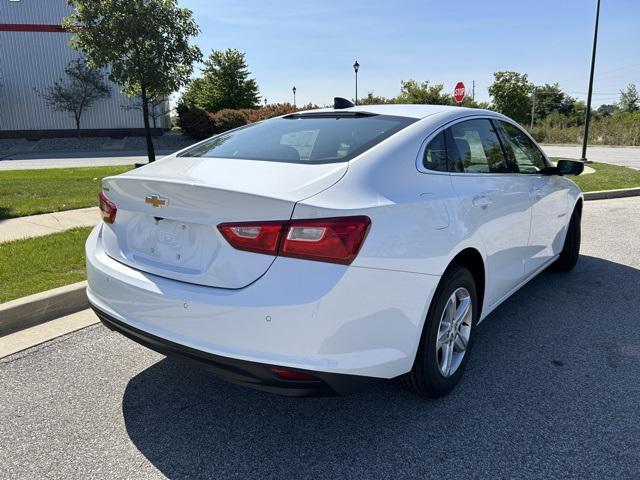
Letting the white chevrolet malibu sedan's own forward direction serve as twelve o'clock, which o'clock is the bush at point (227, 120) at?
The bush is roughly at 10 o'clock from the white chevrolet malibu sedan.

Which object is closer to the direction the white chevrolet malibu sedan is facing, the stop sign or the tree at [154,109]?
the stop sign

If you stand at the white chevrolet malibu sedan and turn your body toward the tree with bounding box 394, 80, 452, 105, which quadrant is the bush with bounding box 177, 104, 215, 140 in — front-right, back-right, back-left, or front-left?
front-left

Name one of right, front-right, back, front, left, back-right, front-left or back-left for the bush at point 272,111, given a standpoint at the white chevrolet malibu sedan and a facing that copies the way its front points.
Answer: front-left

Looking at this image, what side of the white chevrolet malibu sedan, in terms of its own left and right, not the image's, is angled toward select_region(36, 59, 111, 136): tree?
left

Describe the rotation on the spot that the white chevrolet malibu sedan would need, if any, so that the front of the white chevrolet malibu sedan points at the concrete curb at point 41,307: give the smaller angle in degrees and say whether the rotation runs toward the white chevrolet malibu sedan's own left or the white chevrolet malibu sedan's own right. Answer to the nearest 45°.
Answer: approximately 90° to the white chevrolet malibu sedan's own left

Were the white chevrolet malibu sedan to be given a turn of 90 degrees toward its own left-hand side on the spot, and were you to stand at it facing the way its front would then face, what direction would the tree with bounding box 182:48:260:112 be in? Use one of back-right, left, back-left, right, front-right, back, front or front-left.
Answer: front-right

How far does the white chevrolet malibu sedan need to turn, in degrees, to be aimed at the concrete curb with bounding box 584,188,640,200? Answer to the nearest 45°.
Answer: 0° — it already faces it

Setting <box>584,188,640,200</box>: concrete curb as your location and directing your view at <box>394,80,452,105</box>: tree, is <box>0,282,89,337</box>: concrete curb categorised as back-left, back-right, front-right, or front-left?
back-left

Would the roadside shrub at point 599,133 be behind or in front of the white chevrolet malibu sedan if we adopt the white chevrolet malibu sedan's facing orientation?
in front

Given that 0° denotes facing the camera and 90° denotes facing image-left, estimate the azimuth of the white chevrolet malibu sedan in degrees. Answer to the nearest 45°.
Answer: approximately 225°

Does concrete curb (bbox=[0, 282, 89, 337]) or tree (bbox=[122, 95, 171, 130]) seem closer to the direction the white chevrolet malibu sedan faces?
the tree
